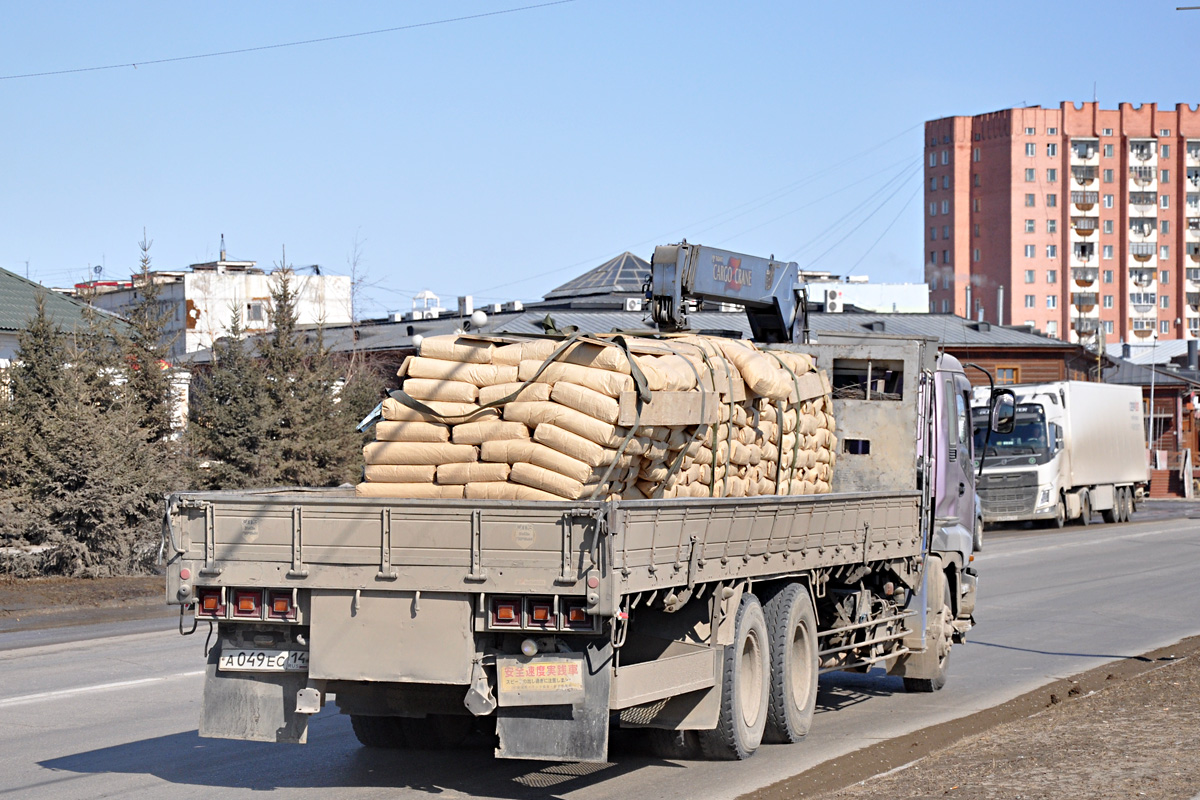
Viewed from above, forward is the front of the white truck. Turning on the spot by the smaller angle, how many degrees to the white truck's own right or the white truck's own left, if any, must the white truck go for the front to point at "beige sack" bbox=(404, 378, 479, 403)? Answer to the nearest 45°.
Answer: approximately 45° to the white truck's own left

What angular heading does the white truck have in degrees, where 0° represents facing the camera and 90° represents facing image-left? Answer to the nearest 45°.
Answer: approximately 45°

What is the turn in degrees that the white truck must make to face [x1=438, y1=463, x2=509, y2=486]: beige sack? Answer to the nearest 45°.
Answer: approximately 45° to its left

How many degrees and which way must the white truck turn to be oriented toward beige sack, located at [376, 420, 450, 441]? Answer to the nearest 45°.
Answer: approximately 45° to its left
